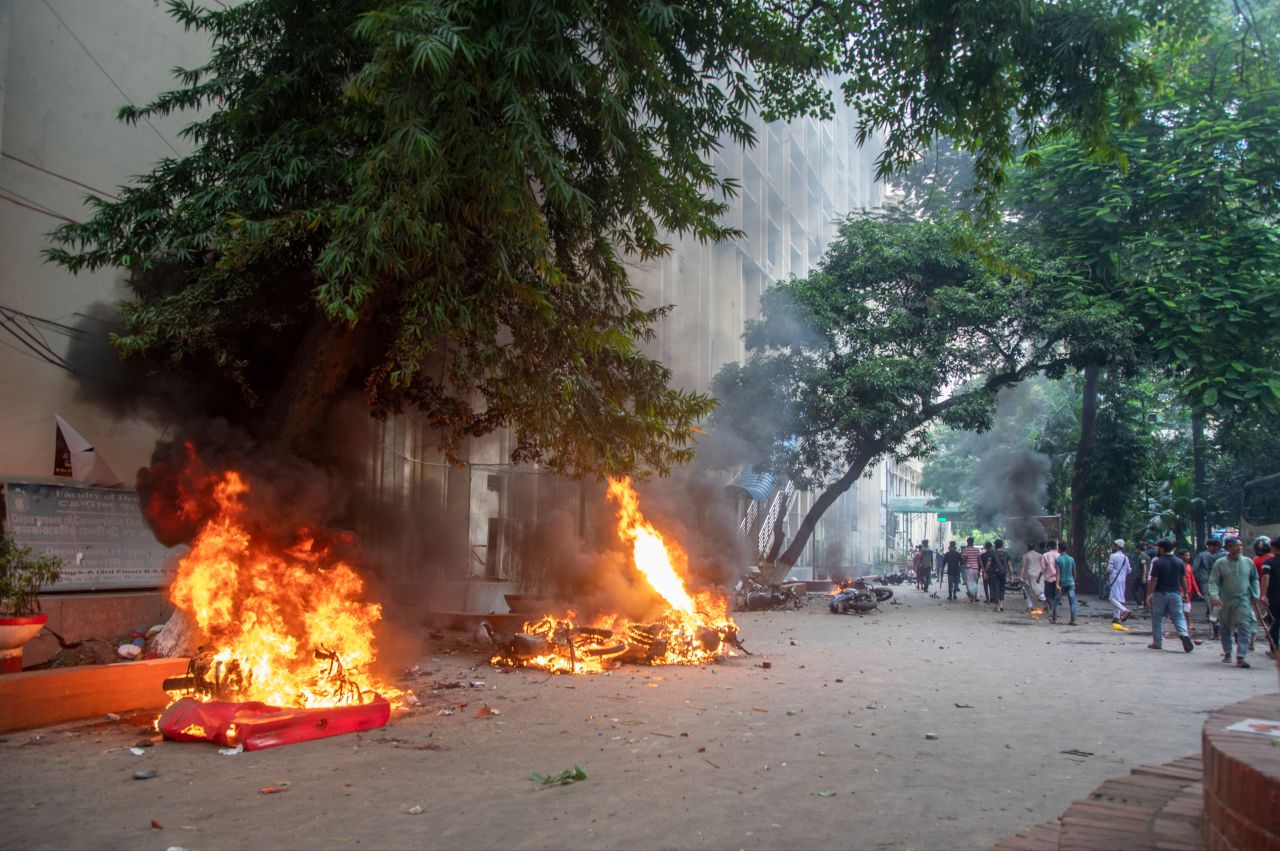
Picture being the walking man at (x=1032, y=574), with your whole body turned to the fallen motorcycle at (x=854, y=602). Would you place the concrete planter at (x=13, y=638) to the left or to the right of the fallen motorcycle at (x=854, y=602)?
left

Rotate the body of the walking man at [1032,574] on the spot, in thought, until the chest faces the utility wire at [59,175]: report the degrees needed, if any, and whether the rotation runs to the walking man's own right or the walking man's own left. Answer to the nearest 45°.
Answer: approximately 135° to the walking man's own left

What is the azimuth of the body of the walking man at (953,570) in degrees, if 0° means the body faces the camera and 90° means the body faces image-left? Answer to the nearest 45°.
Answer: approximately 180°

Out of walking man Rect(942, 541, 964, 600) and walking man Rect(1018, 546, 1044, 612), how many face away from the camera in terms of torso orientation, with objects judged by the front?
2

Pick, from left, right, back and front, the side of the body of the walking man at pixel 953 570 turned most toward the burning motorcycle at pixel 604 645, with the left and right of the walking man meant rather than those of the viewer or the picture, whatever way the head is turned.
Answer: back

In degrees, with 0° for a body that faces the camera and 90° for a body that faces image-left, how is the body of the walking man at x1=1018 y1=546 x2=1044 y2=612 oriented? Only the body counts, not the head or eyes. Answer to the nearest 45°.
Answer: approximately 180°

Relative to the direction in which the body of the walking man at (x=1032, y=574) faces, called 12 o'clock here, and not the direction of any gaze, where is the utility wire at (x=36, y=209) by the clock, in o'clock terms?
The utility wire is roughly at 7 o'clock from the walking man.

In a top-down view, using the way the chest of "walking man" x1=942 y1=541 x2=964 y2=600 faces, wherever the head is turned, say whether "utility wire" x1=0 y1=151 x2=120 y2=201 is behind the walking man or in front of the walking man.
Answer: behind
